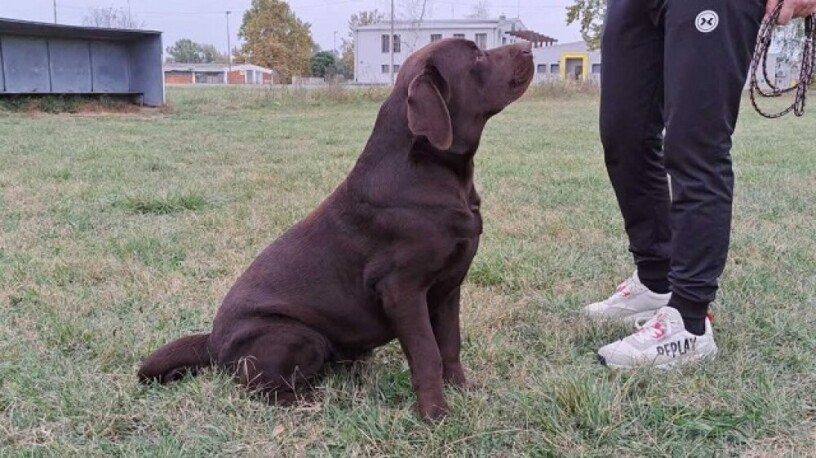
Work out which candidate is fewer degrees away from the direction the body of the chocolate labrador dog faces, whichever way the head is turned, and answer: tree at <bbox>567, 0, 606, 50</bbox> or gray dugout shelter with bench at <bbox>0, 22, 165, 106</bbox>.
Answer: the tree

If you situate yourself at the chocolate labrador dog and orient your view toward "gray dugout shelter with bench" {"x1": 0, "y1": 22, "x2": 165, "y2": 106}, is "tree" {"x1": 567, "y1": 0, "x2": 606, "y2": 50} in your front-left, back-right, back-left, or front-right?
front-right

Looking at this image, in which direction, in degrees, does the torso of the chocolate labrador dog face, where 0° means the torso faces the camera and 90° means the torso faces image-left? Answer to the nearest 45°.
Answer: approximately 270°

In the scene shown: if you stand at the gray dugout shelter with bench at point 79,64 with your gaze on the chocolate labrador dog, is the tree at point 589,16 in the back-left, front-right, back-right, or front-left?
back-left

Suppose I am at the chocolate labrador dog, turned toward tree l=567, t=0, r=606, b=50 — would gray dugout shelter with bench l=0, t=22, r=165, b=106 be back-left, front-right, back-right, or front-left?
front-left
